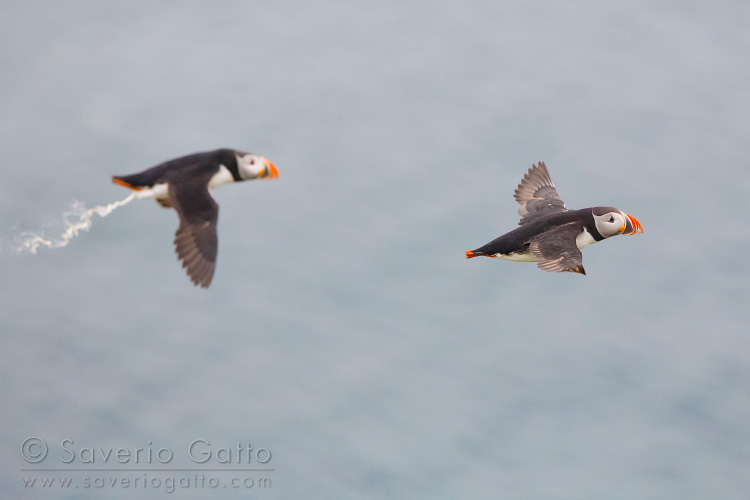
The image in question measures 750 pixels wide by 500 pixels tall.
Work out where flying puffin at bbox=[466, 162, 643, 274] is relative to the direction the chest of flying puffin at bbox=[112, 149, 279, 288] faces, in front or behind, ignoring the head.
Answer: in front

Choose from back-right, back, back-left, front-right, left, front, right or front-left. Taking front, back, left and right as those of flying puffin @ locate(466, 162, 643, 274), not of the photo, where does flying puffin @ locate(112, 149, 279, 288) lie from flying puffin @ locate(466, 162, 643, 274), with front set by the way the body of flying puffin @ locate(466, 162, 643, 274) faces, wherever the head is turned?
back-right

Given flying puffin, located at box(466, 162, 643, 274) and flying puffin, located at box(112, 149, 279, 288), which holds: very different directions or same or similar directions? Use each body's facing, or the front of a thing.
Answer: same or similar directions

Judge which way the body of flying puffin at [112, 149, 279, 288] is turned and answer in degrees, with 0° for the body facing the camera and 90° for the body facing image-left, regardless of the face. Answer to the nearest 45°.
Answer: approximately 270°

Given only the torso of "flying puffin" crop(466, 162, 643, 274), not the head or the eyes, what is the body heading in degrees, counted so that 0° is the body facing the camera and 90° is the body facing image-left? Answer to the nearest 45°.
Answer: approximately 270°

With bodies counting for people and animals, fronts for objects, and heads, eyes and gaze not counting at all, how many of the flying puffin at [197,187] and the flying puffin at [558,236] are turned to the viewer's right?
2
